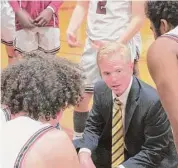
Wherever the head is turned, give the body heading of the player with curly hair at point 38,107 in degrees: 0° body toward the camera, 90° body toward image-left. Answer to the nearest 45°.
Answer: approximately 225°

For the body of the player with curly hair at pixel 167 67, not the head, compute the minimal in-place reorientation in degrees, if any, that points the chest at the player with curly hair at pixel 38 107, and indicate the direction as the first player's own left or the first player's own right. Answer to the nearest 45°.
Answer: approximately 90° to the first player's own left

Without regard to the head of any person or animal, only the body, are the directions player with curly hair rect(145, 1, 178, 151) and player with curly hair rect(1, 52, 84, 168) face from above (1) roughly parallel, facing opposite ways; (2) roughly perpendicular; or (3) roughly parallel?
roughly perpendicular

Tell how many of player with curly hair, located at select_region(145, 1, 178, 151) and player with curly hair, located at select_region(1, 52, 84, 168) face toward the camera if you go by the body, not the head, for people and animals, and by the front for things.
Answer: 0

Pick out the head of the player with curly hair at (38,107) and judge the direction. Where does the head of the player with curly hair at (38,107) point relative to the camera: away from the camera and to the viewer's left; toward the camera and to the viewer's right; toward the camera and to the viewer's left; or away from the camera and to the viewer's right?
away from the camera and to the viewer's right

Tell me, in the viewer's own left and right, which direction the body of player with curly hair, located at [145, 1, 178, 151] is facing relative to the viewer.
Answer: facing away from the viewer and to the left of the viewer

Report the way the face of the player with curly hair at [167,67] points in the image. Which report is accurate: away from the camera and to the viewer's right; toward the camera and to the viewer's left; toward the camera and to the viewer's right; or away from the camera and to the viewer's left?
away from the camera and to the viewer's left

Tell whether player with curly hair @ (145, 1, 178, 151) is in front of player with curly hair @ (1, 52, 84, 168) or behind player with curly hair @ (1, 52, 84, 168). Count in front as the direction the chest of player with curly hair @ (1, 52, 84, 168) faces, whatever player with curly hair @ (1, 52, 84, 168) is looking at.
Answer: in front
